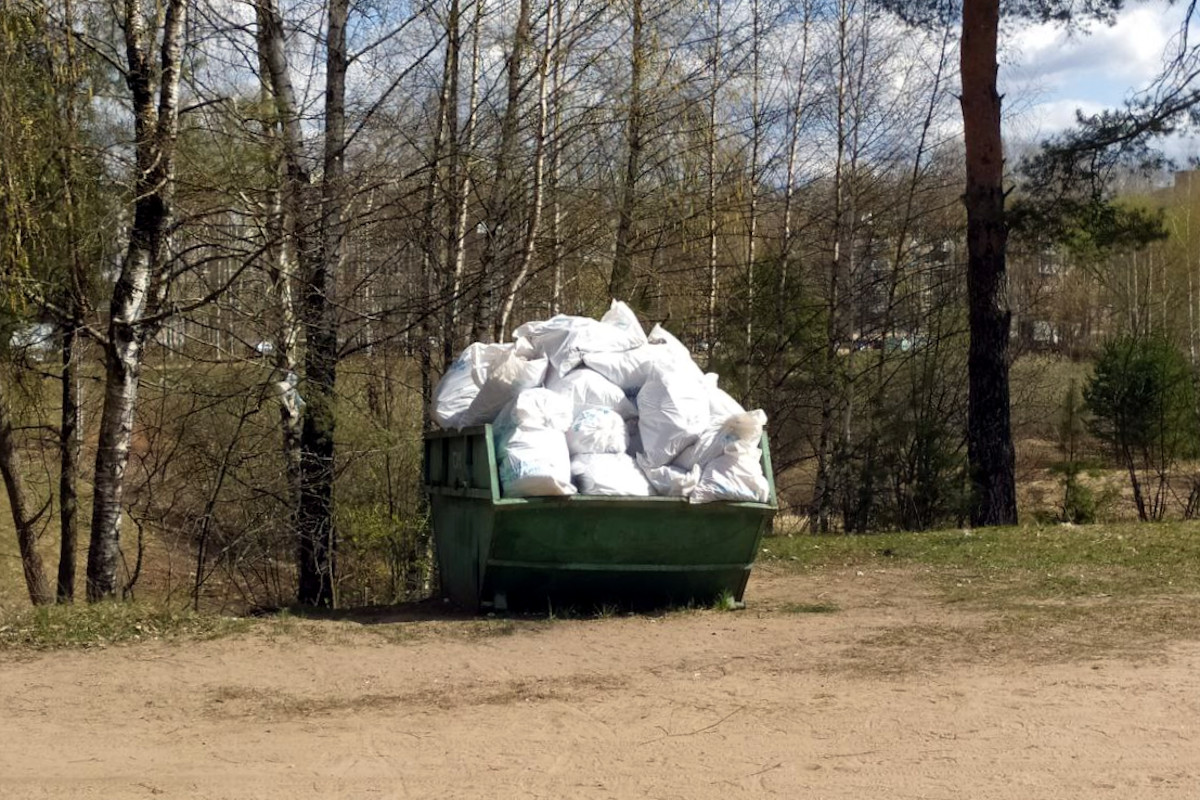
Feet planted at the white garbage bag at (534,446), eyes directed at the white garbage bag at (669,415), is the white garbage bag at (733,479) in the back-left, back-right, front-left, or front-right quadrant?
front-right

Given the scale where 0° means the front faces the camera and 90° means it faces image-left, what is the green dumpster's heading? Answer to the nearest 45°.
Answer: approximately 0°
